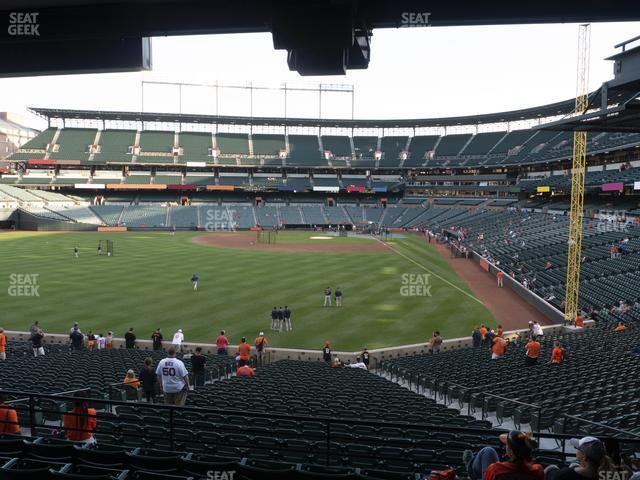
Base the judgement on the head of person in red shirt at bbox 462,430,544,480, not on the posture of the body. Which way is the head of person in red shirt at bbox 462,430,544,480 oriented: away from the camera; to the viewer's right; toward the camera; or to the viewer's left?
away from the camera

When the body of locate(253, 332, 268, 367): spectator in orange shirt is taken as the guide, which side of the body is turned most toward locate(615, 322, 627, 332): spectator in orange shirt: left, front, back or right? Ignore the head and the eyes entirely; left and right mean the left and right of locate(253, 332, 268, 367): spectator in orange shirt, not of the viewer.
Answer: right

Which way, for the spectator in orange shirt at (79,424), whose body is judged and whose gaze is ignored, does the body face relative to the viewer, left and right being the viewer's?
facing away from the viewer

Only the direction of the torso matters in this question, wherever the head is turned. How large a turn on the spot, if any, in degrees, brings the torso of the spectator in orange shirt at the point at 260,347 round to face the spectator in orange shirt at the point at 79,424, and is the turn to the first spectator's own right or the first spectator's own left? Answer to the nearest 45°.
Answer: approximately 180°

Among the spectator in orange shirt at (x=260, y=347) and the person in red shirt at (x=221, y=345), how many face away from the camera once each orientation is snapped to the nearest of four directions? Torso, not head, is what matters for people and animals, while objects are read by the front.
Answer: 2

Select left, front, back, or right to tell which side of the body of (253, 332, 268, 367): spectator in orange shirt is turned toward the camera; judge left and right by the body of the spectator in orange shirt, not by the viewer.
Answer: back

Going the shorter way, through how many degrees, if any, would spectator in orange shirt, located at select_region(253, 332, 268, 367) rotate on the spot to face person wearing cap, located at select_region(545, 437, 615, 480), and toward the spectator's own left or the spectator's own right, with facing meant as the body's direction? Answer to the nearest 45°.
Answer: approximately 180°

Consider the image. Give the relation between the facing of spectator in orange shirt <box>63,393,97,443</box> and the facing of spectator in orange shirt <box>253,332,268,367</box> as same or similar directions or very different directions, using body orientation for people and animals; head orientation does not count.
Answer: same or similar directions

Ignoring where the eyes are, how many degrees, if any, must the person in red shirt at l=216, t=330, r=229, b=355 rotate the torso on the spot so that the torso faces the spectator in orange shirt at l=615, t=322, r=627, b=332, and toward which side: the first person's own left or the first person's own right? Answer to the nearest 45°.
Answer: approximately 90° to the first person's own right

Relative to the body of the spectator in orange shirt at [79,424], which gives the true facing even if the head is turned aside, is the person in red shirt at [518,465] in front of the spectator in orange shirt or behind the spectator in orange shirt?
behind

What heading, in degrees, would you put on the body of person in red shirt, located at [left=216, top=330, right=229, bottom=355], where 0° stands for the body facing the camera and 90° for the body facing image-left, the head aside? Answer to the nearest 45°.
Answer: approximately 180°

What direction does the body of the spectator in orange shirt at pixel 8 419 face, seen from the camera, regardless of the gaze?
away from the camera

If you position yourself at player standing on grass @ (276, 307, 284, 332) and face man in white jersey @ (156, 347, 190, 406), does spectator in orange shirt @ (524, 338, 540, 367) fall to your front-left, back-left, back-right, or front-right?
front-left

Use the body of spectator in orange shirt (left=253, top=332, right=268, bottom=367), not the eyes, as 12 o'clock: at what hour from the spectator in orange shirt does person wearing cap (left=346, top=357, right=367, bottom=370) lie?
The person wearing cap is roughly at 4 o'clock from the spectator in orange shirt.
